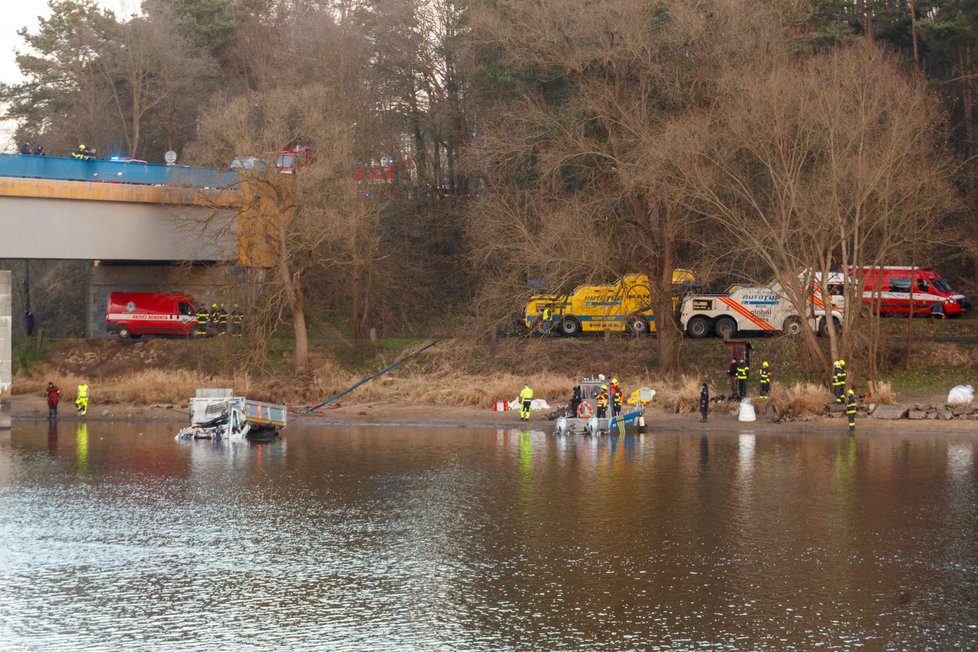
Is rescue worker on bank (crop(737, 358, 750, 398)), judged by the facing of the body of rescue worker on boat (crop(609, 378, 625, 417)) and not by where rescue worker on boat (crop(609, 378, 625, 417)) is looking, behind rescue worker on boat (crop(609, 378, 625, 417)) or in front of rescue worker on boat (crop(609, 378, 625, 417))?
behind

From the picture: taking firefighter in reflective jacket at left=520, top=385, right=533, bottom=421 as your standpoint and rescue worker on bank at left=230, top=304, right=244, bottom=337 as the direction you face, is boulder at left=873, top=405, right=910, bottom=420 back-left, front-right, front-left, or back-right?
back-right
